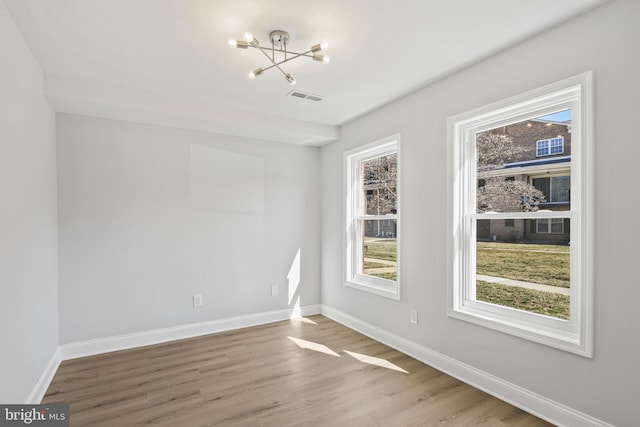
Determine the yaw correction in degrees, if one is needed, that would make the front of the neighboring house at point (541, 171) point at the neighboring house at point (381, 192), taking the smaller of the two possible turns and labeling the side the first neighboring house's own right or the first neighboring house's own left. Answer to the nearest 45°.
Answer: approximately 90° to the first neighboring house's own right

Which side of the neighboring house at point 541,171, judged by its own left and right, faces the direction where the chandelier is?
front

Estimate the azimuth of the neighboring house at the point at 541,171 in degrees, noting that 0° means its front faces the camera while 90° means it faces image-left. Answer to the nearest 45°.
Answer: approximately 45°

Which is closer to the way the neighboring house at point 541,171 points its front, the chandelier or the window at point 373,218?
the chandelier
